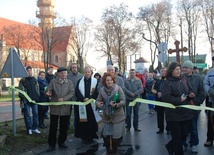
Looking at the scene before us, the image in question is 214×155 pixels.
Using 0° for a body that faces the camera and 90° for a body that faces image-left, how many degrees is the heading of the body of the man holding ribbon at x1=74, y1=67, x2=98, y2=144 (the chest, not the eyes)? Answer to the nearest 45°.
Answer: approximately 0°

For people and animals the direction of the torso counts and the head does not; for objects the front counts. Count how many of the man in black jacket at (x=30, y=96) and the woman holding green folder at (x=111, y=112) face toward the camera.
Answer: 2

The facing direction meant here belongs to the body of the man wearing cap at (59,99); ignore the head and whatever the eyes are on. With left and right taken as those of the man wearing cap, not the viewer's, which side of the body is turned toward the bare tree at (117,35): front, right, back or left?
back

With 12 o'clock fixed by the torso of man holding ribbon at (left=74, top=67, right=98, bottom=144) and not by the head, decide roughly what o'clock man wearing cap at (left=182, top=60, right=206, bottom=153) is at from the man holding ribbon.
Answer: The man wearing cap is roughly at 10 o'clock from the man holding ribbon.

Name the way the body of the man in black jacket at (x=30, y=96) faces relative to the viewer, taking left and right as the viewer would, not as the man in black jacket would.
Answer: facing the viewer

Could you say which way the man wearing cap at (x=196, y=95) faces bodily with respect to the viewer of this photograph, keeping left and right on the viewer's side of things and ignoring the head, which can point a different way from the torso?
facing the viewer and to the left of the viewer

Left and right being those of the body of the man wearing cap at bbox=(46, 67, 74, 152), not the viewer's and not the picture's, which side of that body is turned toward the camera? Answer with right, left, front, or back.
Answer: front

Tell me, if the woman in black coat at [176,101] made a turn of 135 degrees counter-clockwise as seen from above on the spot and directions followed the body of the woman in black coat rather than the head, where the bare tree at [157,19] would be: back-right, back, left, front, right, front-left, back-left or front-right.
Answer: front

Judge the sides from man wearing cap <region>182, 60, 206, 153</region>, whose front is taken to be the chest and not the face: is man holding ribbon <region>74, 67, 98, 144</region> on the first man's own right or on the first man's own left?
on the first man's own right

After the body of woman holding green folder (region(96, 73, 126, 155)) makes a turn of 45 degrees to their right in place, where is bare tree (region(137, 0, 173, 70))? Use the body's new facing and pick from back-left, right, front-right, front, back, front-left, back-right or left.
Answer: back-right

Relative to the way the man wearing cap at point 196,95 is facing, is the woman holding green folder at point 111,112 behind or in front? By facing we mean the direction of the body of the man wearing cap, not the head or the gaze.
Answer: in front

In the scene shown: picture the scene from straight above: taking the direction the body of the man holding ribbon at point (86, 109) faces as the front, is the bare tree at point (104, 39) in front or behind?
behind

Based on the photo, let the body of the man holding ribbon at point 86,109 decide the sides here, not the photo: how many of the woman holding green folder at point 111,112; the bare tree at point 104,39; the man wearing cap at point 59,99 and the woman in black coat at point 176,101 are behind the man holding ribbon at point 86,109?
1

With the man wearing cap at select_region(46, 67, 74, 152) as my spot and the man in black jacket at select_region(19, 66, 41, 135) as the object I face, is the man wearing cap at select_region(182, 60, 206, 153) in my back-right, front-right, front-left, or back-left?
back-right

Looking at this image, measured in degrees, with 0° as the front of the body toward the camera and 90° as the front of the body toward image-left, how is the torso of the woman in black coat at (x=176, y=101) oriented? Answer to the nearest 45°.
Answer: approximately 315°

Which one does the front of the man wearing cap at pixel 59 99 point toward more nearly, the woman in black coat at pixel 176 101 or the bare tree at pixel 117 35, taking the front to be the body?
the woman in black coat

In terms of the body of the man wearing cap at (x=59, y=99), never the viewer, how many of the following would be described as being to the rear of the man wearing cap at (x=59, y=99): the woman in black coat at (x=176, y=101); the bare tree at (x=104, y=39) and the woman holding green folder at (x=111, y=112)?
1
